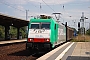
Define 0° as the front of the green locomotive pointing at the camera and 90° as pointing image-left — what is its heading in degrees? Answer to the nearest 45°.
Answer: approximately 45°
